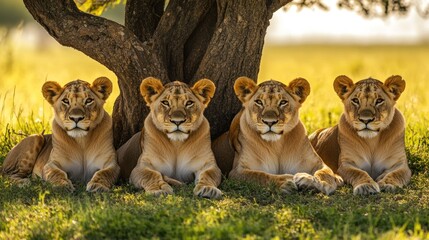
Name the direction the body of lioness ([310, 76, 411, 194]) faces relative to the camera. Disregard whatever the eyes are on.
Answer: toward the camera

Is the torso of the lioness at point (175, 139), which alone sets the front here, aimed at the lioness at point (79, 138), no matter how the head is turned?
no

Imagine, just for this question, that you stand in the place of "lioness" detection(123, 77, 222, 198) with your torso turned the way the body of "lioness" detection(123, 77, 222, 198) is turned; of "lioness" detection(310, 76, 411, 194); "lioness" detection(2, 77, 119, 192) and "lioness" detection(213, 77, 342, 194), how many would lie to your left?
2

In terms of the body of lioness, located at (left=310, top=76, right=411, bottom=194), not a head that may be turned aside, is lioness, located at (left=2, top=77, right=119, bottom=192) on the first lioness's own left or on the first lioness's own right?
on the first lioness's own right

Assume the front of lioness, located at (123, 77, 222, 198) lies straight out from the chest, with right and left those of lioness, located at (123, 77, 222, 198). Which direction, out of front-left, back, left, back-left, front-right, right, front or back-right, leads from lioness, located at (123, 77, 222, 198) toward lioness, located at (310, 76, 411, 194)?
left

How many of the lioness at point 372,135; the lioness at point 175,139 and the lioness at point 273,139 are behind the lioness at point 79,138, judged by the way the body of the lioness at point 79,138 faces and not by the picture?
0

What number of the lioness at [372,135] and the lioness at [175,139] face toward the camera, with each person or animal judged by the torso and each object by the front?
2

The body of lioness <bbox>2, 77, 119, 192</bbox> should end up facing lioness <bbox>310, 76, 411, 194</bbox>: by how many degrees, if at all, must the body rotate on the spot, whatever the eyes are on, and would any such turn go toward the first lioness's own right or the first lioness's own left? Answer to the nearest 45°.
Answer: approximately 45° to the first lioness's own left

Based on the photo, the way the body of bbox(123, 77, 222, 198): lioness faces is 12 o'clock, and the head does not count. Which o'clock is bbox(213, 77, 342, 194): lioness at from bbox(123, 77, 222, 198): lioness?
bbox(213, 77, 342, 194): lioness is roughly at 9 o'clock from bbox(123, 77, 222, 198): lioness.

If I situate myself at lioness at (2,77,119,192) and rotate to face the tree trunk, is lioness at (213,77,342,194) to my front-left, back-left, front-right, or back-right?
front-right

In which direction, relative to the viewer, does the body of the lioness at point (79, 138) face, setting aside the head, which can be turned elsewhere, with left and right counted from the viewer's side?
facing the viewer and to the right of the viewer
